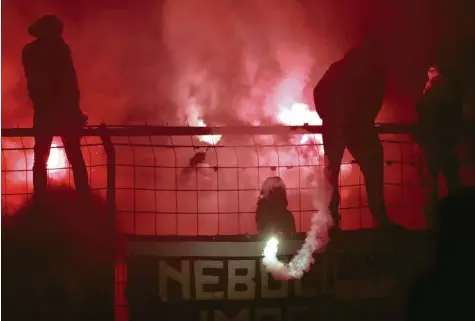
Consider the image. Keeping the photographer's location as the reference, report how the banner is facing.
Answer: facing the viewer

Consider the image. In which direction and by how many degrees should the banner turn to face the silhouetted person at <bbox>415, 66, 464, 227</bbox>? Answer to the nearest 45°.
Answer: approximately 90° to its left
